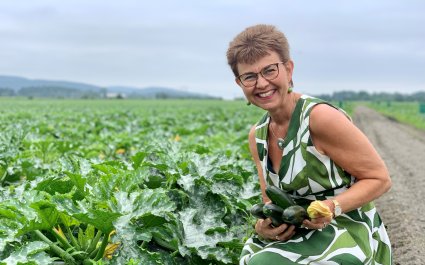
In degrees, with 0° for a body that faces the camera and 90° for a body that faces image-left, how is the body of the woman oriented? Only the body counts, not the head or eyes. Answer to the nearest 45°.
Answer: approximately 45°
